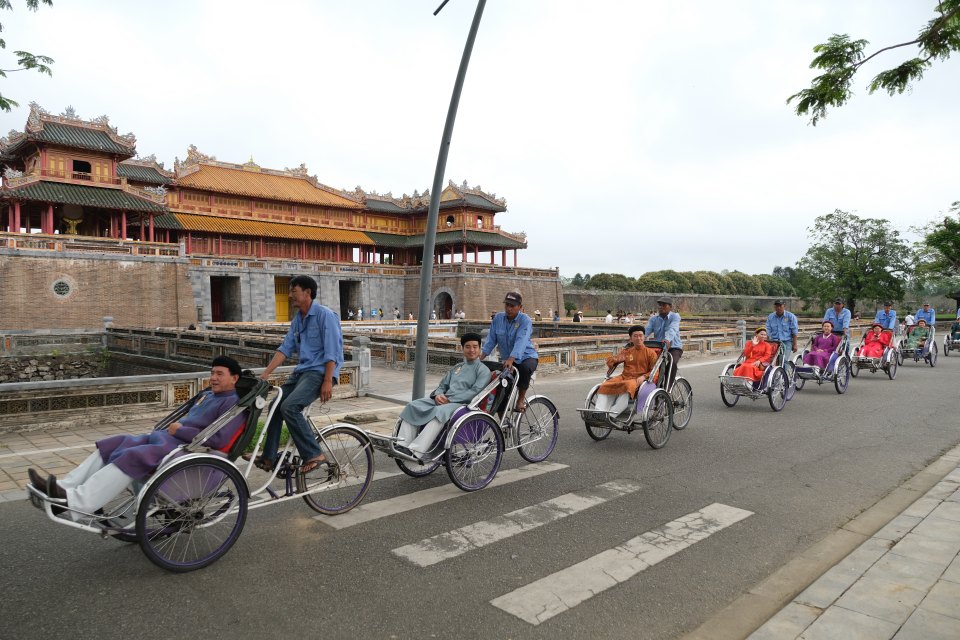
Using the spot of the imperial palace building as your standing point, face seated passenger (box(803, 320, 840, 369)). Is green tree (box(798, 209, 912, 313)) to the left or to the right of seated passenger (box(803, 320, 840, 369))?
left

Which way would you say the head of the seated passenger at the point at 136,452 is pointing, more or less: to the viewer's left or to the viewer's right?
to the viewer's left

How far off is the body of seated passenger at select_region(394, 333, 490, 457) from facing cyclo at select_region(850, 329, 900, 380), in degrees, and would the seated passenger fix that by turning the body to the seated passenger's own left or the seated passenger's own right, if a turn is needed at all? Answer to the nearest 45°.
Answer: approximately 180°

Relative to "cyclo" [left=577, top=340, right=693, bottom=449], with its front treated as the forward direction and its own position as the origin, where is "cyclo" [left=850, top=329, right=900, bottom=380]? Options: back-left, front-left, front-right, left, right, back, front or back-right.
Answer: back

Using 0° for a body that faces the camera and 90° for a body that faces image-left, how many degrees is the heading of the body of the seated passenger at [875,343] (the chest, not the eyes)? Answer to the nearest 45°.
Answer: approximately 45°

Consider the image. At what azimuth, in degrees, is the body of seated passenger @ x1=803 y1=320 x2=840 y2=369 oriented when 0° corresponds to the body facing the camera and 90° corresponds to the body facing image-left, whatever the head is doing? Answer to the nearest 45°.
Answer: approximately 45°

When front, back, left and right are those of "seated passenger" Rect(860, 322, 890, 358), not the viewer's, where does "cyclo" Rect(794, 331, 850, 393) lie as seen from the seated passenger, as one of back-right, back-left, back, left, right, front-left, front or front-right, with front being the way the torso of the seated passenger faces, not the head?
front-left

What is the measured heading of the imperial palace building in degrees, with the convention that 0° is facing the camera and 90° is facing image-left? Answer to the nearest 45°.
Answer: approximately 315°

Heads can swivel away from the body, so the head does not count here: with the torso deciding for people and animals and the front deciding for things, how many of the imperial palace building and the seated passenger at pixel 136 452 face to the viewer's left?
1

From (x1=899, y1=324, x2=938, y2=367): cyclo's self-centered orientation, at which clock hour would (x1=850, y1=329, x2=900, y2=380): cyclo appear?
(x1=850, y1=329, x2=900, y2=380): cyclo is roughly at 11 o'clock from (x1=899, y1=324, x2=938, y2=367): cyclo.

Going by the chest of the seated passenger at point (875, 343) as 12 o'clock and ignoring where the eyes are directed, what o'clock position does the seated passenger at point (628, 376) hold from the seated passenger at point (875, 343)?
the seated passenger at point (628, 376) is roughly at 11 o'clock from the seated passenger at point (875, 343).

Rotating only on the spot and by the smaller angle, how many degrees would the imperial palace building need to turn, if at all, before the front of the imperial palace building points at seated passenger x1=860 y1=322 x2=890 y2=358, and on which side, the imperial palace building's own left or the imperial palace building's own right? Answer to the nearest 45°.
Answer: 0° — it already faces them

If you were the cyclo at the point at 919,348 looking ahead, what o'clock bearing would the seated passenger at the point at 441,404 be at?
The seated passenger is roughly at 11 o'clock from the cyclo.

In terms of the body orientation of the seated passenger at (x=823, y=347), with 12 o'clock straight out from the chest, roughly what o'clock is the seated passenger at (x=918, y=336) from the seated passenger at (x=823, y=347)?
the seated passenger at (x=918, y=336) is roughly at 5 o'clock from the seated passenger at (x=823, y=347).

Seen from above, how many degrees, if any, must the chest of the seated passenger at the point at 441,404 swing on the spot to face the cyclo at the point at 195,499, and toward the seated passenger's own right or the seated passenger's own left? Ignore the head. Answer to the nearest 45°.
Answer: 0° — they already face it

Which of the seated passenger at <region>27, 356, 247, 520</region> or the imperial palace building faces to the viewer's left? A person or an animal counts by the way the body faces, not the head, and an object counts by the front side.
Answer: the seated passenger

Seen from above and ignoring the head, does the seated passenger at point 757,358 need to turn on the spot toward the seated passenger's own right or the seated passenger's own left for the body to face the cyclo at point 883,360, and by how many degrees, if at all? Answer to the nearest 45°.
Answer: approximately 180°

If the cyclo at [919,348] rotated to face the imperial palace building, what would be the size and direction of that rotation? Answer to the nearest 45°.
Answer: approximately 45° to its right

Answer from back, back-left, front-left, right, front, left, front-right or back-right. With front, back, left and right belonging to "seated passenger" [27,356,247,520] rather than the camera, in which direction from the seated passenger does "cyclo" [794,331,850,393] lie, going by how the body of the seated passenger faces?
back

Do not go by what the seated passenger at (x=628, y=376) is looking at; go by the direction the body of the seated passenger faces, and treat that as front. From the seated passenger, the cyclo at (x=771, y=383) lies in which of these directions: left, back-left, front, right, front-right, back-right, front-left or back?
back
